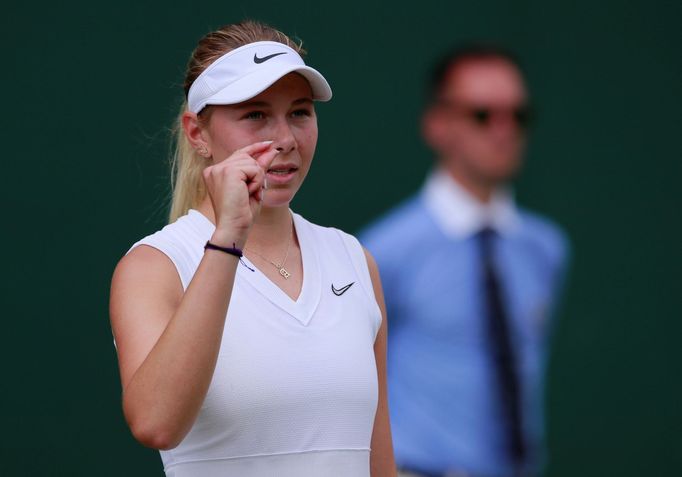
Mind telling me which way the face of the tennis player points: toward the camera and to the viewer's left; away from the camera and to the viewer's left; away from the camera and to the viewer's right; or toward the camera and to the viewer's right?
toward the camera and to the viewer's right

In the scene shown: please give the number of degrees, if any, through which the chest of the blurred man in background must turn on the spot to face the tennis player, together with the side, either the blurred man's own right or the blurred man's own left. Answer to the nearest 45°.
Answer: approximately 45° to the blurred man's own right

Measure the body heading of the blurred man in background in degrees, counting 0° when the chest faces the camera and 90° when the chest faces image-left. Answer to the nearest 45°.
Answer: approximately 315°
